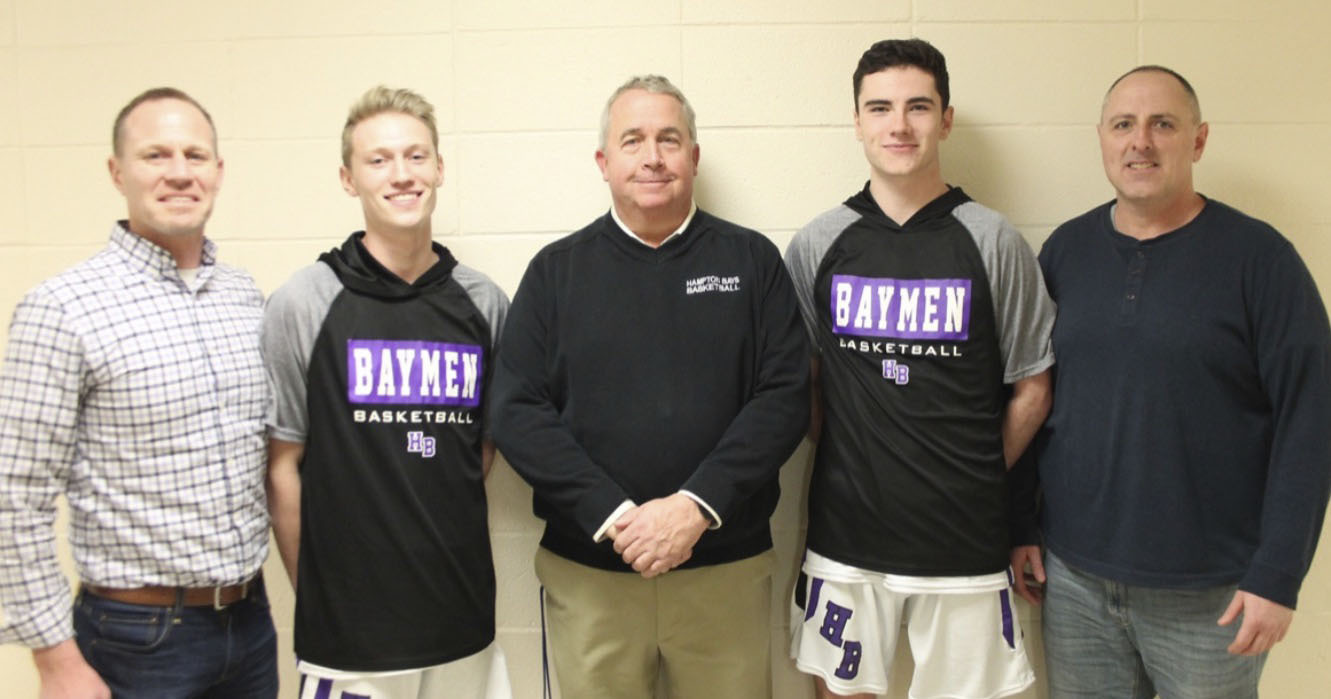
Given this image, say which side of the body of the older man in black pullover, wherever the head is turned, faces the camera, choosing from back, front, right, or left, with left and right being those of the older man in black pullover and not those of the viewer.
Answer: front

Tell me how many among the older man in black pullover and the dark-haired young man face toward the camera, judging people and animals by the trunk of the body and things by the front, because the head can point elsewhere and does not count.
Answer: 2

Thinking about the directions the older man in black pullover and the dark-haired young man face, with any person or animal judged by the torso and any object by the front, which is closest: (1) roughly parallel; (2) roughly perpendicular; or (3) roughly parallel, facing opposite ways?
roughly parallel

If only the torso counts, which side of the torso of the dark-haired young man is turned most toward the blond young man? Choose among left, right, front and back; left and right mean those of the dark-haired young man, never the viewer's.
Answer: right

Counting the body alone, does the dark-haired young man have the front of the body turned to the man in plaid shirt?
no

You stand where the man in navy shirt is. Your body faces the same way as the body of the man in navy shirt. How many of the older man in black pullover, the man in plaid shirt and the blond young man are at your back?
0

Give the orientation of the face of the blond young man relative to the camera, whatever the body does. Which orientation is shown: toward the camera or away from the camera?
toward the camera

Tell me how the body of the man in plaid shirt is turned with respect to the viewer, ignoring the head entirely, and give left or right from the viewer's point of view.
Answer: facing the viewer and to the right of the viewer

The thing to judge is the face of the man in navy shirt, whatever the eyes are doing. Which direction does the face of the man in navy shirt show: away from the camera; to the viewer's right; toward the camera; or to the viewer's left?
toward the camera

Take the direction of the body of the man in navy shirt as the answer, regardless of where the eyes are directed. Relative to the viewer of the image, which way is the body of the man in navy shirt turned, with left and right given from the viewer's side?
facing the viewer and to the left of the viewer

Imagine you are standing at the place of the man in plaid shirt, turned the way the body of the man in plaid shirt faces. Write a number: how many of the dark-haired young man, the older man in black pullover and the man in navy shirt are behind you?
0

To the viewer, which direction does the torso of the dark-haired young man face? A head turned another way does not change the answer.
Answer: toward the camera

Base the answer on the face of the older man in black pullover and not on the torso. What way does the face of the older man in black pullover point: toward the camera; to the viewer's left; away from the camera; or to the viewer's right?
toward the camera
